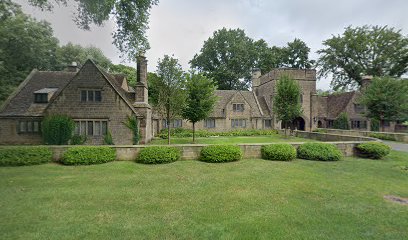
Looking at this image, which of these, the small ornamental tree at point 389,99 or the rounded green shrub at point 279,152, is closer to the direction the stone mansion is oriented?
the rounded green shrub

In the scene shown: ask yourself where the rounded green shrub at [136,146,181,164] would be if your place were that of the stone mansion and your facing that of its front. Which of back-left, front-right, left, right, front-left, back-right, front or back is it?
front-left

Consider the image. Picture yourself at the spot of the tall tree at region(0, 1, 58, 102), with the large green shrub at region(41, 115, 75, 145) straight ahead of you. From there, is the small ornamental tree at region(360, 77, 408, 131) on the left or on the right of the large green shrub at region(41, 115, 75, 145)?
left

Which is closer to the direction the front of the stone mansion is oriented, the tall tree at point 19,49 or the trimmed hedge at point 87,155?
the trimmed hedge

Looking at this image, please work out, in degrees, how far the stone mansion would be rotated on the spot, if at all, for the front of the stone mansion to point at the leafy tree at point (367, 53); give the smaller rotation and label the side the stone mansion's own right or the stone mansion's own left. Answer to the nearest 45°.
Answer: approximately 135° to the stone mansion's own left

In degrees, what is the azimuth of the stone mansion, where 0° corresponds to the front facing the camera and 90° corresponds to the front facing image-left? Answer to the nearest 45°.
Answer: approximately 0°

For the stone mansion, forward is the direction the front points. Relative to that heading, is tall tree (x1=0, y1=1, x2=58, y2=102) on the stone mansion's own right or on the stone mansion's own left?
on the stone mansion's own right

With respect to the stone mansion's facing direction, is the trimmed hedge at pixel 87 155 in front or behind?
in front

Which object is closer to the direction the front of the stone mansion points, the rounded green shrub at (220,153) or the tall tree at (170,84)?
the rounded green shrub

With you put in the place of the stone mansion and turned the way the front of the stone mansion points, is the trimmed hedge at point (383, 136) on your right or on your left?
on your left

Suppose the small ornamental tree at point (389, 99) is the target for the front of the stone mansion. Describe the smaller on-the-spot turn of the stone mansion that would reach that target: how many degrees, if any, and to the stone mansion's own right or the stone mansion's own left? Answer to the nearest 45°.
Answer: approximately 90° to the stone mansion's own left
